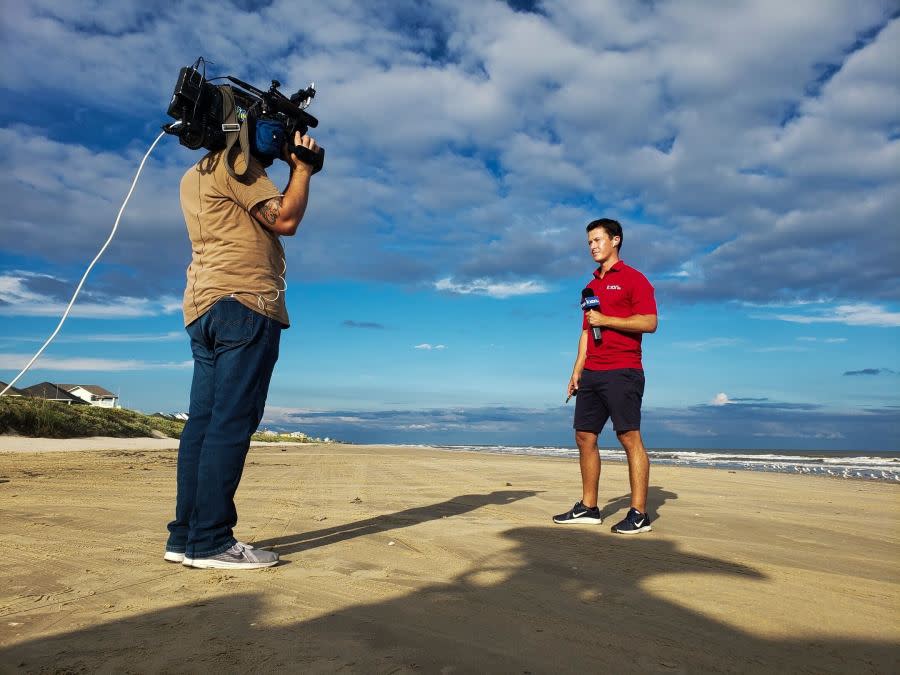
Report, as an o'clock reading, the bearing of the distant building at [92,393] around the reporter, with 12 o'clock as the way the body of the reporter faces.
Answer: The distant building is roughly at 3 o'clock from the reporter.

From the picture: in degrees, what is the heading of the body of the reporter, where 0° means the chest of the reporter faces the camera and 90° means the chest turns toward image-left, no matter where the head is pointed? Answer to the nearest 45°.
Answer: approximately 45°

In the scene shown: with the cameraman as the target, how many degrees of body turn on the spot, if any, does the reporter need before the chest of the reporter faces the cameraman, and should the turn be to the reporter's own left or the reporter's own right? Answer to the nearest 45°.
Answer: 0° — they already face them

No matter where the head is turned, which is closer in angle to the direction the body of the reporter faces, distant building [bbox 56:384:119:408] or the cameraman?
the cameraman
